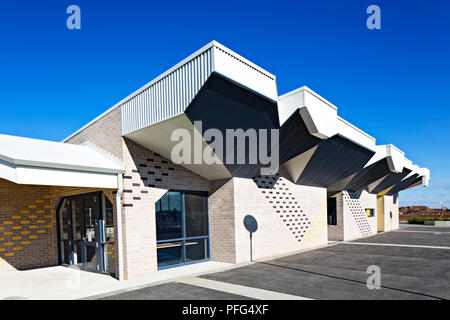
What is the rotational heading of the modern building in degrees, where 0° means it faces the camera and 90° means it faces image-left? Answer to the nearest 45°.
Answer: approximately 315°
